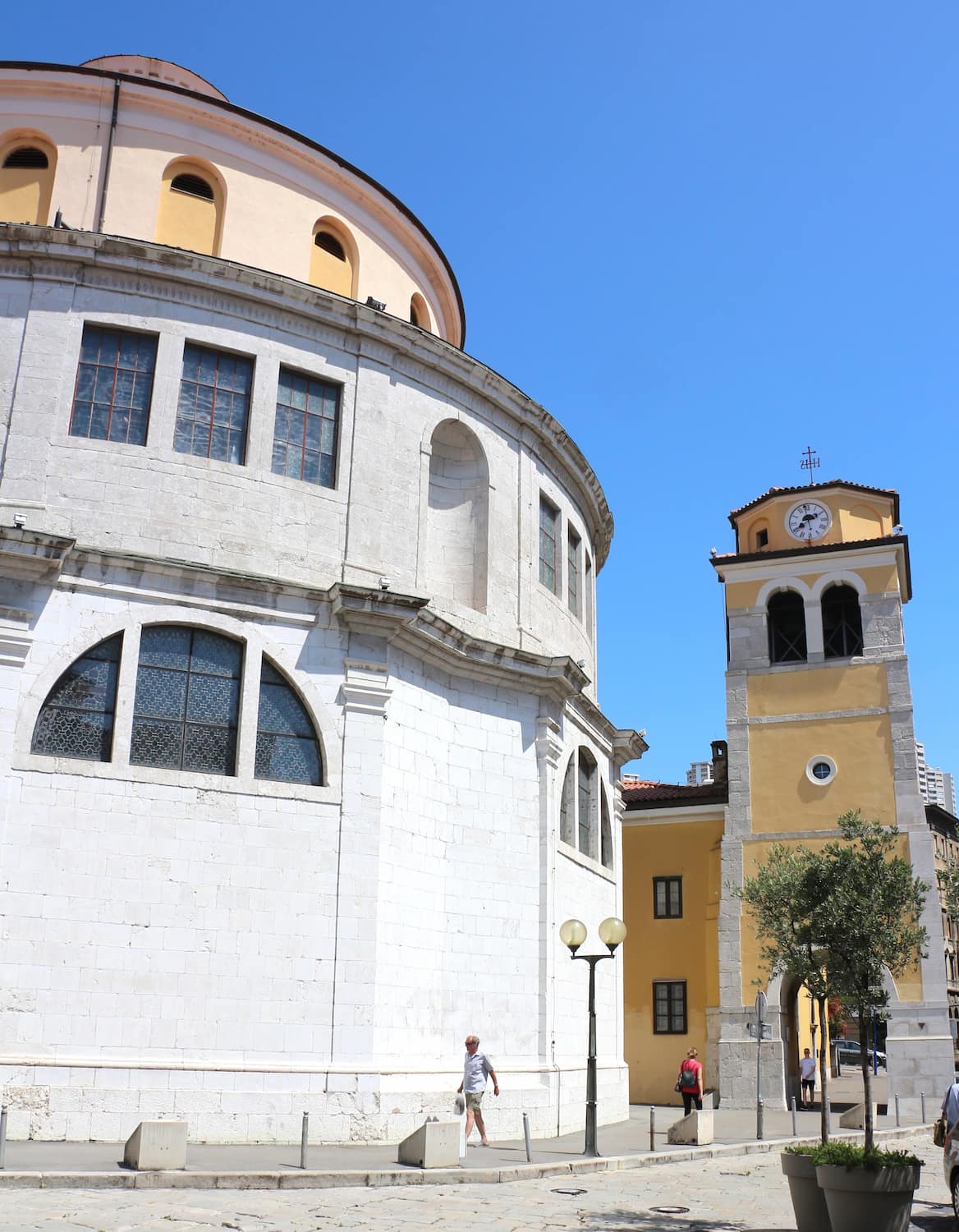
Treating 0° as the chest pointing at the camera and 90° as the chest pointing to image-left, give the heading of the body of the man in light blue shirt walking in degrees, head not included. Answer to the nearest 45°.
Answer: approximately 45°

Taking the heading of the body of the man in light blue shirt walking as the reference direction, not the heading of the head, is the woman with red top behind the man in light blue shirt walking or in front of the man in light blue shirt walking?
behind

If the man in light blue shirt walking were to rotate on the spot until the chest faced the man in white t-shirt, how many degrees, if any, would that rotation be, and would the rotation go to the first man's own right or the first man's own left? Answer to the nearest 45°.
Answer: approximately 180°

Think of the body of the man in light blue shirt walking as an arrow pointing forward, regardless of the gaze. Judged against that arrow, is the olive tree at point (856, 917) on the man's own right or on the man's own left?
on the man's own left

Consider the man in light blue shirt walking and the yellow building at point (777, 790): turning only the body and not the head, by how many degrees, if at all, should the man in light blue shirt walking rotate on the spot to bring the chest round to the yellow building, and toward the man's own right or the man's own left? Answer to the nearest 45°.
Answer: approximately 180°

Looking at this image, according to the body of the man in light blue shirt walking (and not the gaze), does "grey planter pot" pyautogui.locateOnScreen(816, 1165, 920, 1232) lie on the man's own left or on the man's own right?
on the man's own left
